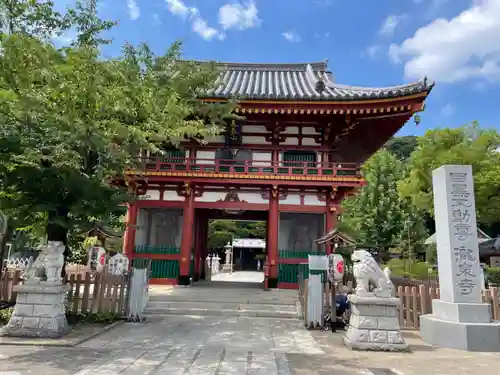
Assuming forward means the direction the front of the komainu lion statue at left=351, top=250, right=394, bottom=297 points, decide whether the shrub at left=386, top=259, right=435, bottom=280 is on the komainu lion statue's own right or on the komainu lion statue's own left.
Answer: on the komainu lion statue's own right

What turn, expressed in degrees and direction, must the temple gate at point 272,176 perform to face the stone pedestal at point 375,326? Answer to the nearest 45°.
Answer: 0° — it already faces it

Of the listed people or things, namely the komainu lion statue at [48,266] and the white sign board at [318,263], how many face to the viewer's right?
1

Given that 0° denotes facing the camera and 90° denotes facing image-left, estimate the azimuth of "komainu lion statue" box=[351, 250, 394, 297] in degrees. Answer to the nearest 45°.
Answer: approximately 90°

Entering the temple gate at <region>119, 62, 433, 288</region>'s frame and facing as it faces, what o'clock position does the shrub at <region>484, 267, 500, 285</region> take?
The shrub is roughly at 8 o'clock from the temple gate.

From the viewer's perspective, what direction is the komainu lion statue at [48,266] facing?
to the viewer's right

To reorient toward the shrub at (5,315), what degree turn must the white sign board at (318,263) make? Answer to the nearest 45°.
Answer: approximately 45° to its right

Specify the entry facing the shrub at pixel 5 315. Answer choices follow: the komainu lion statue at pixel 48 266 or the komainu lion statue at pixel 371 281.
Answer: the komainu lion statue at pixel 371 281

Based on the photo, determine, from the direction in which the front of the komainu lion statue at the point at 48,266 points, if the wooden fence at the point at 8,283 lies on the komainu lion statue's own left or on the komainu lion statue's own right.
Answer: on the komainu lion statue's own left

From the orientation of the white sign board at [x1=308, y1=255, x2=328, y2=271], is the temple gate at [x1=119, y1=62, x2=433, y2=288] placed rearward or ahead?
rearward

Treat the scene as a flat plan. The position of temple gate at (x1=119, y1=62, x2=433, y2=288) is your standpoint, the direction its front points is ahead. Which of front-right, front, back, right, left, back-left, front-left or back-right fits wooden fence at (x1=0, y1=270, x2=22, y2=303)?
front-right
